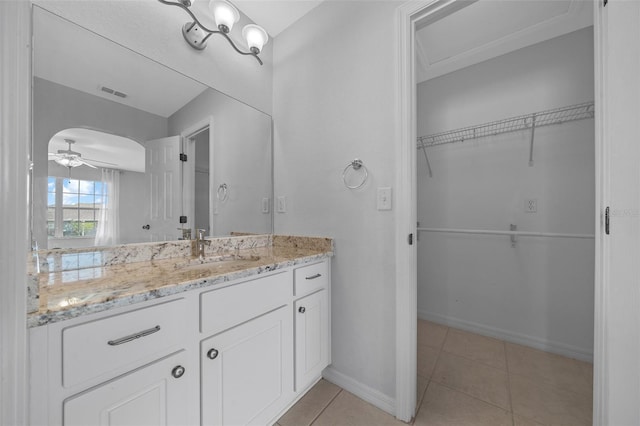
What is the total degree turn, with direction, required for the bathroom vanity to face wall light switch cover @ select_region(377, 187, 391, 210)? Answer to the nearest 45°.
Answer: approximately 45° to its left

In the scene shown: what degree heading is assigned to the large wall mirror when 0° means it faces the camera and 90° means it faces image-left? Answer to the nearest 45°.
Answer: approximately 315°
